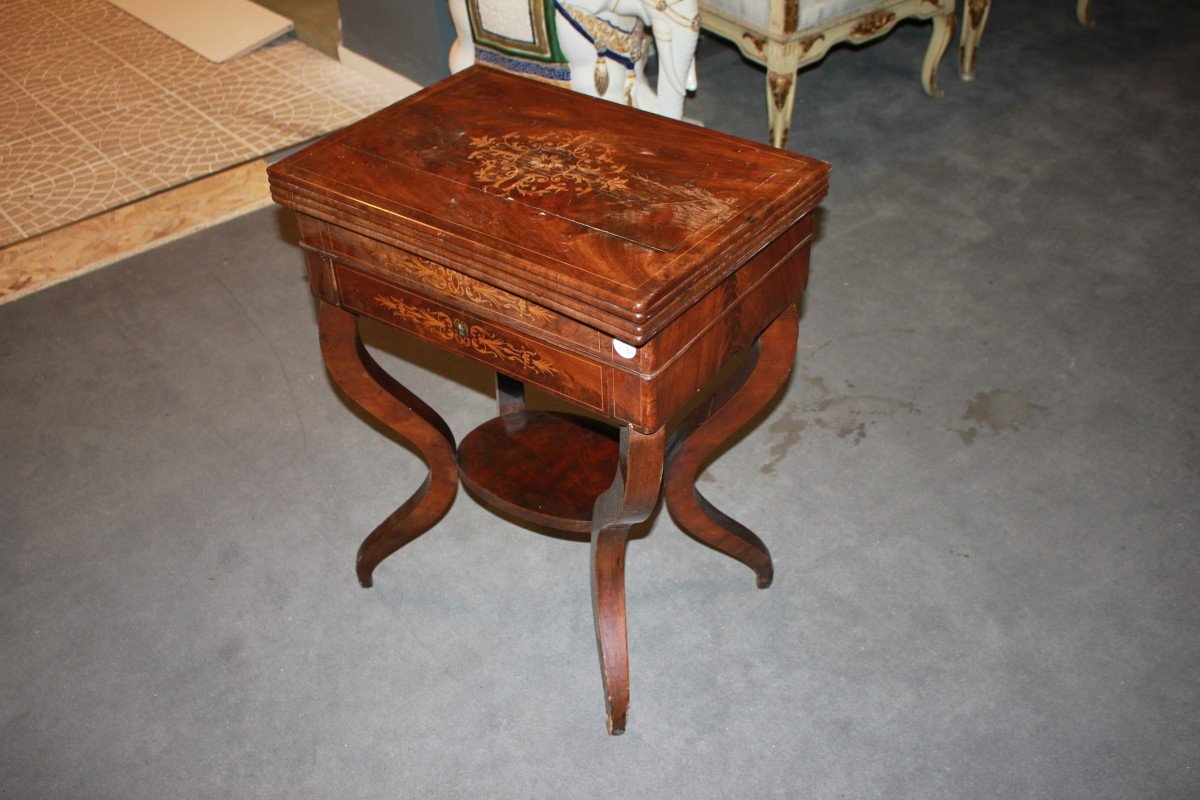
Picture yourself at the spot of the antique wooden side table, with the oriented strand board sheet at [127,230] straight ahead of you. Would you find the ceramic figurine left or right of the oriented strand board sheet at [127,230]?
right

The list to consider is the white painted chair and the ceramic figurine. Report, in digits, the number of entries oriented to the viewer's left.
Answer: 0

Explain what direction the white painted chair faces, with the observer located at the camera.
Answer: facing the viewer and to the right of the viewer

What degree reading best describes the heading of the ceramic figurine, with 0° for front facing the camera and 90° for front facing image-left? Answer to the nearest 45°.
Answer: approximately 315°

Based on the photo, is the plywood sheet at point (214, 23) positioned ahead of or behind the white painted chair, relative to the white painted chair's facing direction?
behind

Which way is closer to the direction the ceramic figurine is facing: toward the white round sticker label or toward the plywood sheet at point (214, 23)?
the white round sticker label

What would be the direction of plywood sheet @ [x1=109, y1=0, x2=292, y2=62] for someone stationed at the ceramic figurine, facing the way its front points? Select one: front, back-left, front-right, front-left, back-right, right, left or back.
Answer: back

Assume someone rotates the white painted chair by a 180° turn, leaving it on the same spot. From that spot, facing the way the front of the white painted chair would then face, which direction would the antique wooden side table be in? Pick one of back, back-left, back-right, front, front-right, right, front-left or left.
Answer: back-left
